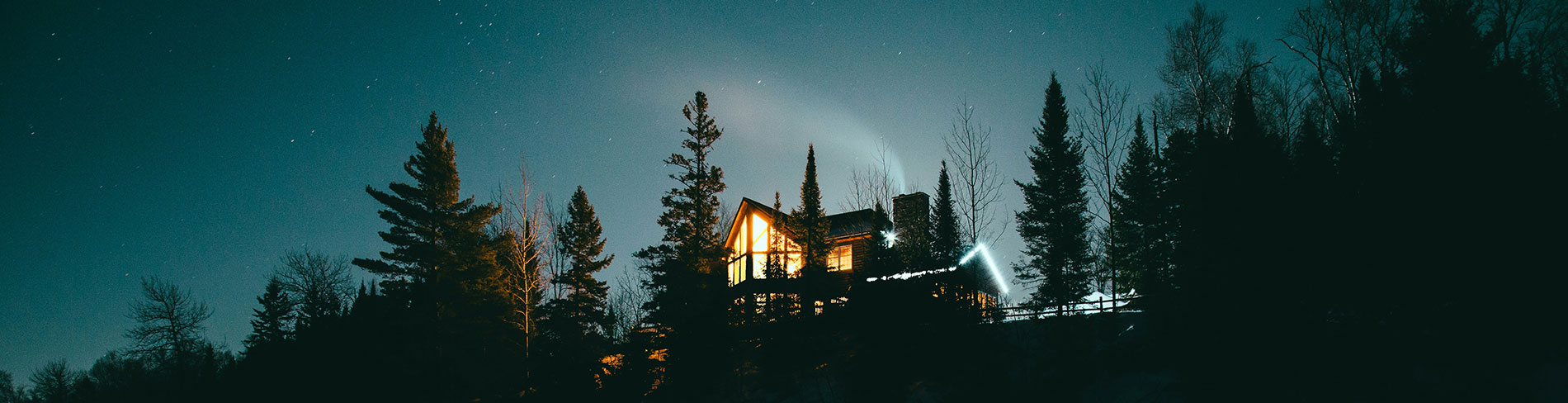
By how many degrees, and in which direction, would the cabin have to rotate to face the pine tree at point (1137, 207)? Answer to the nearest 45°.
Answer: approximately 180°

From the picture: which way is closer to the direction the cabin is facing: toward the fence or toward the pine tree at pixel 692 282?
the pine tree

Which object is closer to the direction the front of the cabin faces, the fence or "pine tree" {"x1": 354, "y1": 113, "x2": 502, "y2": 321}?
the pine tree

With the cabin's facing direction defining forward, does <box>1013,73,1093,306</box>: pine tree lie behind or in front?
behind

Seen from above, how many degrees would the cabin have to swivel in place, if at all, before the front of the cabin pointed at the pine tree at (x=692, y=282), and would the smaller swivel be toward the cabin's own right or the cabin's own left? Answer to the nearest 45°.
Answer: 0° — it already faces it

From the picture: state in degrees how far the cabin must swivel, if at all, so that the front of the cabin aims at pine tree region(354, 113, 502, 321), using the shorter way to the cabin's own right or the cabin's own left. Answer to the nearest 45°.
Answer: approximately 45° to the cabin's own right

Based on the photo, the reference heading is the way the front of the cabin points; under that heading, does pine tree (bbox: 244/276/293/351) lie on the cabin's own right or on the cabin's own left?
on the cabin's own right
